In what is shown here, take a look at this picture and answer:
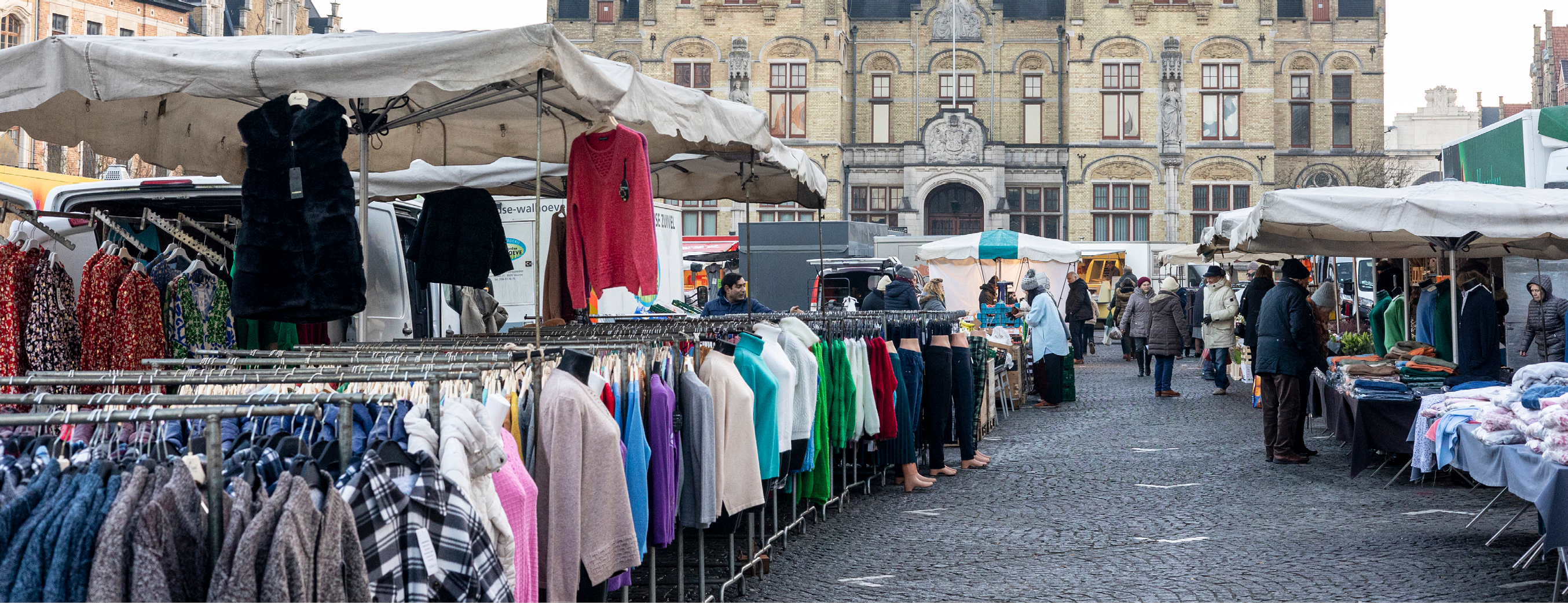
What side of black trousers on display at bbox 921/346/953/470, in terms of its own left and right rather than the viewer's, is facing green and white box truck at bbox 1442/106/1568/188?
left

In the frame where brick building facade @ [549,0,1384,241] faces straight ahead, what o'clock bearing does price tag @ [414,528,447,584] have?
The price tag is roughly at 12 o'clock from the brick building facade.

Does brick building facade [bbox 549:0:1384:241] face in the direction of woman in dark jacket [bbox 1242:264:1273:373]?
yes

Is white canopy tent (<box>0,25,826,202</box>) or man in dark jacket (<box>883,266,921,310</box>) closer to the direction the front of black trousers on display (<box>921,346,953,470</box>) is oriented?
the white canopy tent

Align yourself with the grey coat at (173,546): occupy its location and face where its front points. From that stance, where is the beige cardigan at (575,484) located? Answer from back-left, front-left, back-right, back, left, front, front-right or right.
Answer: left

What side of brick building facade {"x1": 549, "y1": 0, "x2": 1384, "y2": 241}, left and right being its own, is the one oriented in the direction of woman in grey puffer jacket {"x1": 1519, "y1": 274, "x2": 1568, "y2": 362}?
front

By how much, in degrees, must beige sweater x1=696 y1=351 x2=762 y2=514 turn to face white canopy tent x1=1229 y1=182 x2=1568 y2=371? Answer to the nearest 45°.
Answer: approximately 90° to its left

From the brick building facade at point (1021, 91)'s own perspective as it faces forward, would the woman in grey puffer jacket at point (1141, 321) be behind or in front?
in front

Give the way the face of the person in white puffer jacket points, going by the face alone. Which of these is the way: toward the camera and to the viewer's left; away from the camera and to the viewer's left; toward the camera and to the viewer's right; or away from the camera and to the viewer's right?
toward the camera and to the viewer's left

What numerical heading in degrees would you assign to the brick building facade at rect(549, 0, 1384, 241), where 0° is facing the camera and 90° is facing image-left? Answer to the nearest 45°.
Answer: approximately 0°

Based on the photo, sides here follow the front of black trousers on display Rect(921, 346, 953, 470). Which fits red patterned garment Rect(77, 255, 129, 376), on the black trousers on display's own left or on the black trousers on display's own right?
on the black trousers on display's own right

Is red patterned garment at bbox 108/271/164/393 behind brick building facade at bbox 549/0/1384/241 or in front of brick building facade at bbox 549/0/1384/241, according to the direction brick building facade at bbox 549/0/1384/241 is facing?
in front

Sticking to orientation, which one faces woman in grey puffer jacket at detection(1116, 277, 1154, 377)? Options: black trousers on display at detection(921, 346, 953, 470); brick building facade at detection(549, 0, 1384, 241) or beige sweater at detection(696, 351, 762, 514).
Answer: the brick building facade
